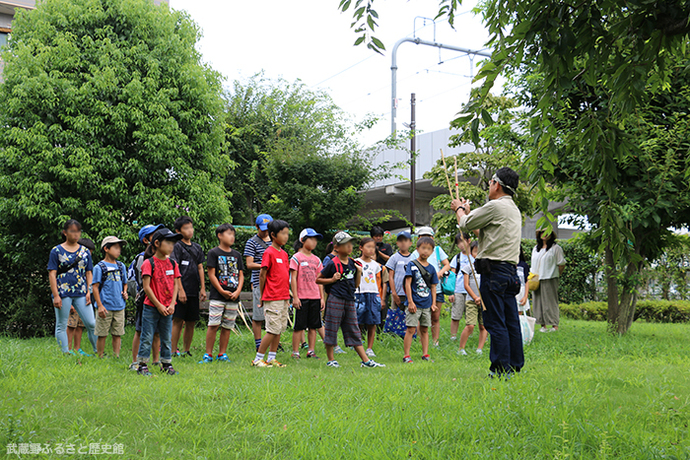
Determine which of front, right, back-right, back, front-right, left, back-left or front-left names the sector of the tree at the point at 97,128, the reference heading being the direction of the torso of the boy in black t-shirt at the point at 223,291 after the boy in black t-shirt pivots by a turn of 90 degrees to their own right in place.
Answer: right

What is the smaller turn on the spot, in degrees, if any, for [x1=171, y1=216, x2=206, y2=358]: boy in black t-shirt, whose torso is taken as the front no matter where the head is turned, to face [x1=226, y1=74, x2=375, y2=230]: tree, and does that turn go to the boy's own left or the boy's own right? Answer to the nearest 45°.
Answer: approximately 135° to the boy's own left

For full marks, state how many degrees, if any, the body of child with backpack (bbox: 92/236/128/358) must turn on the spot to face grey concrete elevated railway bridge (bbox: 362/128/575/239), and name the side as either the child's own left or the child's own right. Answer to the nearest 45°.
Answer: approximately 90° to the child's own left

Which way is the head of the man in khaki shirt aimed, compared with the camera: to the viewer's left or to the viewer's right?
to the viewer's left

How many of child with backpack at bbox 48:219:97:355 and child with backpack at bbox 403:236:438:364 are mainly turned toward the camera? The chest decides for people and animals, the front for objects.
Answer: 2

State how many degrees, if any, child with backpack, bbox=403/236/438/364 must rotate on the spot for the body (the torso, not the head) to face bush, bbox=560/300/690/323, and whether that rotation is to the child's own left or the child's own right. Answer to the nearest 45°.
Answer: approximately 135° to the child's own left

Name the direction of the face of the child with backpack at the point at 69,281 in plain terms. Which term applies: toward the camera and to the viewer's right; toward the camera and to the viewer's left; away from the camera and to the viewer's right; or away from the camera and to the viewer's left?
toward the camera and to the viewer's right

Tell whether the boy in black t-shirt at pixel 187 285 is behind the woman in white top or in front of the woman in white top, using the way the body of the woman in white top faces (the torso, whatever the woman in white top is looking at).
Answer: in front

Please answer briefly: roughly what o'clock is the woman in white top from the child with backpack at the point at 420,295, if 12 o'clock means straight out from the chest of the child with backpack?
The woman in white top is roughly at 7 o'clock from the child with backpack.

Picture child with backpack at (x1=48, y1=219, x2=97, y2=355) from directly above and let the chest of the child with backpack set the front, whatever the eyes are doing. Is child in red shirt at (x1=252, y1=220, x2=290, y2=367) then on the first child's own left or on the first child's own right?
on the first child's own left
